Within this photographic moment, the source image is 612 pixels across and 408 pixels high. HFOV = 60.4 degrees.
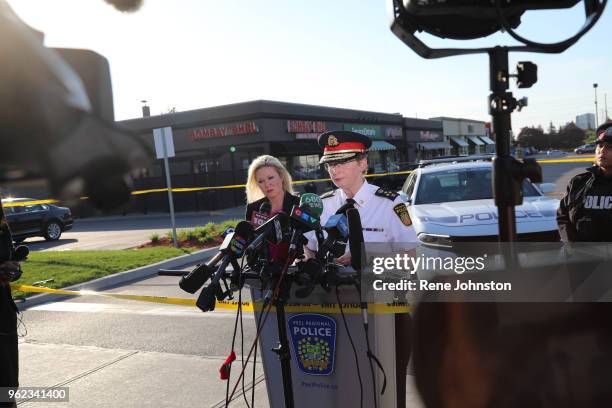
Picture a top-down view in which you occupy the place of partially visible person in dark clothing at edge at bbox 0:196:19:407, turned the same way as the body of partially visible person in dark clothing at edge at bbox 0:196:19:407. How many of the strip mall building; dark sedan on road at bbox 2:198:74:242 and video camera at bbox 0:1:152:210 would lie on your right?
1

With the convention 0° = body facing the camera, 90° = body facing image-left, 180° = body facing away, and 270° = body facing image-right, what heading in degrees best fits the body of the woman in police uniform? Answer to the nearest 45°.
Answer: approximately 45°

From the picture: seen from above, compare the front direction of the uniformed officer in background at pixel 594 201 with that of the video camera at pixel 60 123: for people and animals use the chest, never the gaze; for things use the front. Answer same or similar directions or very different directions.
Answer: very different directions

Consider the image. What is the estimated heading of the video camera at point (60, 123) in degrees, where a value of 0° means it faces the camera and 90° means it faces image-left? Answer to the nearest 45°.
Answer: approximately 225°

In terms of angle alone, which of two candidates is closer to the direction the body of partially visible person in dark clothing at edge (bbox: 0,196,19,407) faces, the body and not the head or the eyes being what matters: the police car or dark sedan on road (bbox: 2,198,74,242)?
the police car

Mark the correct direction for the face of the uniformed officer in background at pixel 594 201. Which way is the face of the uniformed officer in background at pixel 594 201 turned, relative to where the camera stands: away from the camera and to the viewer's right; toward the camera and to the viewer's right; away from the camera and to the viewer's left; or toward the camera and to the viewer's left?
toward the camera and to the viewer's left

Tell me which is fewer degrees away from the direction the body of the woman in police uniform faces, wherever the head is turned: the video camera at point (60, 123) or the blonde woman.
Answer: the video camera

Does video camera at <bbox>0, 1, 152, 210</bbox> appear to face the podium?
yes

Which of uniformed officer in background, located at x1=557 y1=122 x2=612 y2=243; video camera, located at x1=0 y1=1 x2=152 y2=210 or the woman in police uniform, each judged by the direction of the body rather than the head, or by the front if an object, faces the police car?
the video camera

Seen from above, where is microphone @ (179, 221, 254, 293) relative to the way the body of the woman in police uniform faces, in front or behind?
in front

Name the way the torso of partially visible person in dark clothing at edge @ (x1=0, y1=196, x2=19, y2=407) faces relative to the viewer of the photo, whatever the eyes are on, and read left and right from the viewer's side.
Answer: facing to the right of the viewer
